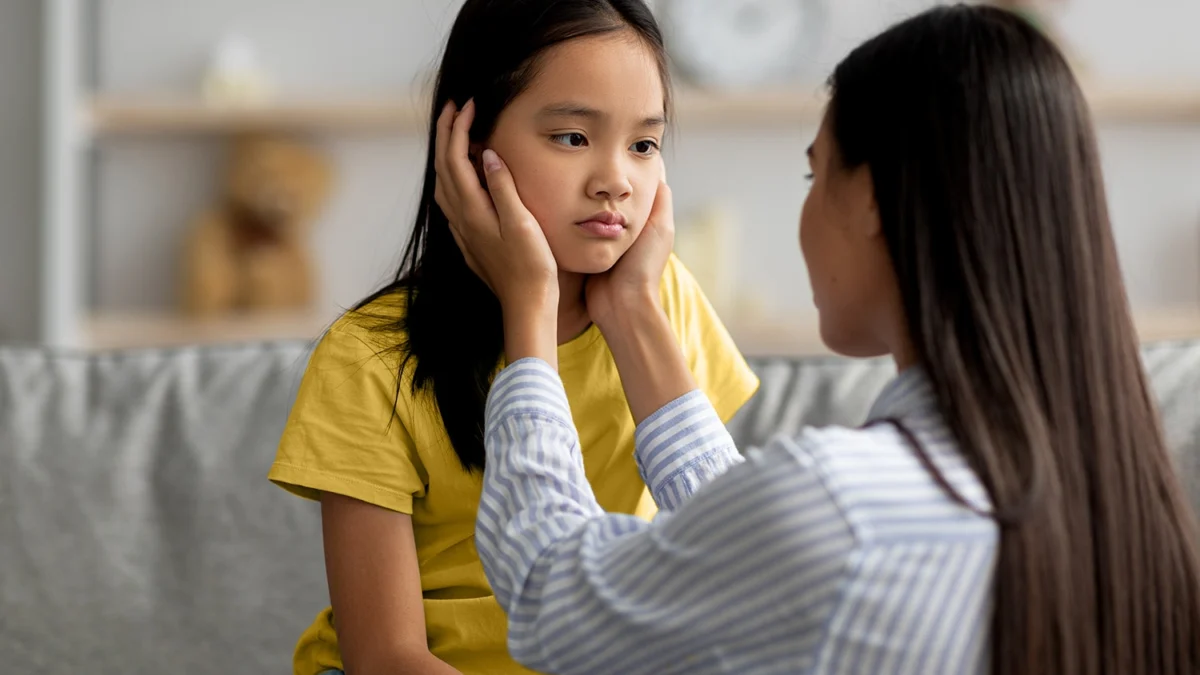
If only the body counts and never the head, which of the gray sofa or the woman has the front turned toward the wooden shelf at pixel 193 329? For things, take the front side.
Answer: the woman

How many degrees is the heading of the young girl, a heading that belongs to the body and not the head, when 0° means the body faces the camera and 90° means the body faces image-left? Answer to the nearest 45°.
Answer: approximately 315°

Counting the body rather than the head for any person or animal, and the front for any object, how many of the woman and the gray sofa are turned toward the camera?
1

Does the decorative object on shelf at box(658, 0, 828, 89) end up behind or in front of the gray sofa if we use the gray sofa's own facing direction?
behind

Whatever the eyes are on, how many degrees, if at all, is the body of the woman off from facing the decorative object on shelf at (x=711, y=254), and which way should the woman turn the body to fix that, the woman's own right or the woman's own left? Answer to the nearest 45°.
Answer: approximately 45° to the woman's own right

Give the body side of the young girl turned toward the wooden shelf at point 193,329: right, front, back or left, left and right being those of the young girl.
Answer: back

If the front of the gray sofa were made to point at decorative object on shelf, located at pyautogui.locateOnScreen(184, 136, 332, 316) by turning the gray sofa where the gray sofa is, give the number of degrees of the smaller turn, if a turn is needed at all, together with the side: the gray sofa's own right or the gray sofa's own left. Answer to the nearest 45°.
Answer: approximately 180°

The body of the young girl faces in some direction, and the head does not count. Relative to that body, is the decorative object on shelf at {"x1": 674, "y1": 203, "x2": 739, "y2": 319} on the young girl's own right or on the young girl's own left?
on the young girl's own left

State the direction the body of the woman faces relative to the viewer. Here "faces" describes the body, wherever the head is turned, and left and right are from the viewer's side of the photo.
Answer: facing away from the viewer and to the left of the viewer

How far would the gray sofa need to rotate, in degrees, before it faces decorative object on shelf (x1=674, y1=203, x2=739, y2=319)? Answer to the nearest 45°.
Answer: approximately 135° to its left

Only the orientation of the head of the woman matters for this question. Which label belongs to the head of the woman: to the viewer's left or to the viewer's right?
to the viewer's left
